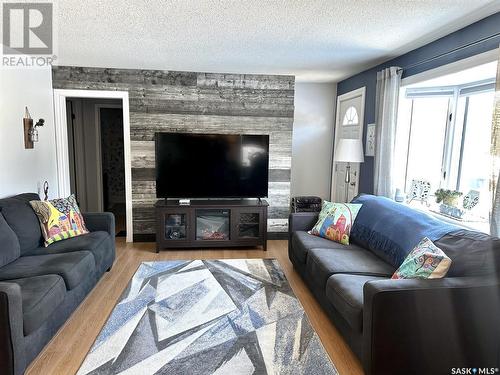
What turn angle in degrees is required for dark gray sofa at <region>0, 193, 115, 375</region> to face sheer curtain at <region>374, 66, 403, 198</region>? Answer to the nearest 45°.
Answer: approximately 45° to its left

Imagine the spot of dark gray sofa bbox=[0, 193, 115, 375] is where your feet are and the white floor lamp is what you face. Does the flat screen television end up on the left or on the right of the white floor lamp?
left

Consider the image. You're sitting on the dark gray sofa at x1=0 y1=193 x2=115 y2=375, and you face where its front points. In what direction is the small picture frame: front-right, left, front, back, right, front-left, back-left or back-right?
front-left

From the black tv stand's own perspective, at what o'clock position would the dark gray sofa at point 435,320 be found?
The dark gray sofa is roughly at 11 o'clock from the black tv stand.

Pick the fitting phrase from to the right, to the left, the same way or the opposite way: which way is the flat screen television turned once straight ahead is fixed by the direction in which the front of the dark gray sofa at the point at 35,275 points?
to the right

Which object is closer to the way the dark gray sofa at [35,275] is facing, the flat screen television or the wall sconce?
the flat screen television

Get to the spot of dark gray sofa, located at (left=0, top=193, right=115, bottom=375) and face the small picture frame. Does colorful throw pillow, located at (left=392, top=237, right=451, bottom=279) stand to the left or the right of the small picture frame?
right

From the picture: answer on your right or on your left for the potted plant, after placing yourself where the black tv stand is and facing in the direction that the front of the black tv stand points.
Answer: on your left

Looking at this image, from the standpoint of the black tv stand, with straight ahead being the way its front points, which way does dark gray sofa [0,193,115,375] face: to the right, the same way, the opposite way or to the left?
to the left

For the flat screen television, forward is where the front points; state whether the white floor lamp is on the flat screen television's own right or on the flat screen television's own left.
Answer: on the flat screen television's own left

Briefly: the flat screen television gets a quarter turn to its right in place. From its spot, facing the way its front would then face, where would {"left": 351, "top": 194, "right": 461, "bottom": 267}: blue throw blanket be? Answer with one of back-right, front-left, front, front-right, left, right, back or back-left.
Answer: back-left

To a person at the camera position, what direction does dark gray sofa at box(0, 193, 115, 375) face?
facing the viewer and to the right of the viewer

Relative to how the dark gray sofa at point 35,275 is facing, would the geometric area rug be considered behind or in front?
in front

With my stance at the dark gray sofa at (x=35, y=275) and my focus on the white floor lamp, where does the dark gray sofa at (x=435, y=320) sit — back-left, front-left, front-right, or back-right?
front-right

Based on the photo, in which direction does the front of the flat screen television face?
toward the camera

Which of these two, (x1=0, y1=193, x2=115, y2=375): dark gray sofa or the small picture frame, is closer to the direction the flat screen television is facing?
the dark gray sofa
